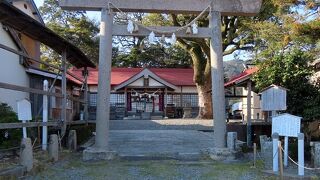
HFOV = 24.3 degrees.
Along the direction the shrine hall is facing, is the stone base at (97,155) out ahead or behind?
ahead

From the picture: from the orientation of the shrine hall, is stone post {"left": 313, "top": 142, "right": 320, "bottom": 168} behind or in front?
in front

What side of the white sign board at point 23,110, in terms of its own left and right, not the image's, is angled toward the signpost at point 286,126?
left

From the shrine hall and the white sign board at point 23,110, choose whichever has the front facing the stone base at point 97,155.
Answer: the shrine hall

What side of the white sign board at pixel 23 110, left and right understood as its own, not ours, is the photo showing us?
front

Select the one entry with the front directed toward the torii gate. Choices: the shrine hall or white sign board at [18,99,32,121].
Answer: the shrine hall

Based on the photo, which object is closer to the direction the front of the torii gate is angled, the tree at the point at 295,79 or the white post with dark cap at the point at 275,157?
the white post with dark cap

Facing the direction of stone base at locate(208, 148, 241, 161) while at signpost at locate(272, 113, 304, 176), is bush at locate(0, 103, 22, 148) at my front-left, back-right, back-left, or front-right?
front-left

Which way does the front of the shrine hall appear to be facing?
toward the camera

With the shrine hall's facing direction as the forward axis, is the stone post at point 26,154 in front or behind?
in front

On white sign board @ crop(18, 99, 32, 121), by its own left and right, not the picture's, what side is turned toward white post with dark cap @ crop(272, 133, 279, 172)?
left

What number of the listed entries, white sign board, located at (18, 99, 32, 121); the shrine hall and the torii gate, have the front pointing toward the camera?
3

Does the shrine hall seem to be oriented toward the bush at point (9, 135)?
yes
